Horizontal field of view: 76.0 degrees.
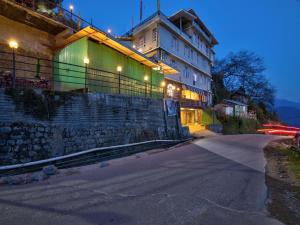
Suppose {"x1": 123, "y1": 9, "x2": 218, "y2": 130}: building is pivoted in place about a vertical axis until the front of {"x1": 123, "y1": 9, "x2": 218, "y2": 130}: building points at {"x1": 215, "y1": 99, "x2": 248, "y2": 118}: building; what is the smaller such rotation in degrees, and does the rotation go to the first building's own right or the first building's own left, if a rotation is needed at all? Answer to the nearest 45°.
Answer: approximately 90° to the first building's own left

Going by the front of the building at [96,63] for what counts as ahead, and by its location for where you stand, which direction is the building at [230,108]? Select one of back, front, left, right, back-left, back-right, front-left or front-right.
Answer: left

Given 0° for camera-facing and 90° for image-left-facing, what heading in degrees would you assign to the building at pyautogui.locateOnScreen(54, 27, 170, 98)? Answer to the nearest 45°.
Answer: approximately 315°

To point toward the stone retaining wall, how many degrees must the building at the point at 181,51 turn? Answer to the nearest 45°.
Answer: approximately 45° to its right

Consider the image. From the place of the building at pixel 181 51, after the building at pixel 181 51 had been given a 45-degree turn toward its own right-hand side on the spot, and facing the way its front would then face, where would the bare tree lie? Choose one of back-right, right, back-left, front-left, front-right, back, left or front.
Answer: back-left

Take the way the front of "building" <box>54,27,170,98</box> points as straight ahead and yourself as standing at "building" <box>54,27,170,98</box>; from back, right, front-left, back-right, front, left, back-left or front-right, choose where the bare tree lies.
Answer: left

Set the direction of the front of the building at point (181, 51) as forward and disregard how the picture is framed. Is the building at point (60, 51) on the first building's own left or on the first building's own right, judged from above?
on the first building's own right

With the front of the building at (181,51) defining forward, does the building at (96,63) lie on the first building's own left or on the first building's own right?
on the first building's own right

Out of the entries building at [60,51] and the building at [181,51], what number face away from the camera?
0

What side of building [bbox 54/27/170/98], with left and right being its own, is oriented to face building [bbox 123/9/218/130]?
left

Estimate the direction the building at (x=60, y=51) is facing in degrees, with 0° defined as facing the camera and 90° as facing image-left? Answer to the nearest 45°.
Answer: approximately 315°
